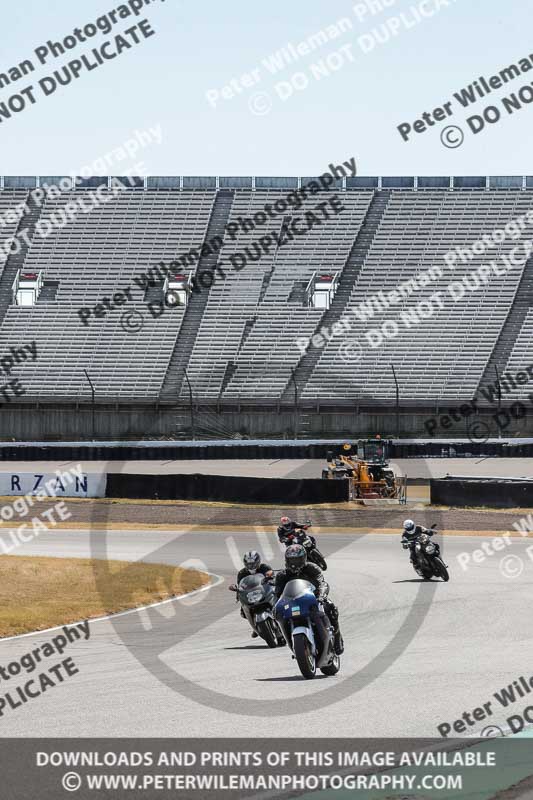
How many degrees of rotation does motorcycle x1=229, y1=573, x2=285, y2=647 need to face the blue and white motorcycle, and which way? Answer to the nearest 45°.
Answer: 0° — it already faces it

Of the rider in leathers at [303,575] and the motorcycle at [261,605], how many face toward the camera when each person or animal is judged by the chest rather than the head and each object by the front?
2

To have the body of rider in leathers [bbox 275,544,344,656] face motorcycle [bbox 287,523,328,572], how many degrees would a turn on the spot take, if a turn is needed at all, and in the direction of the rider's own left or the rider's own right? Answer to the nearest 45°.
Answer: approximately 180°

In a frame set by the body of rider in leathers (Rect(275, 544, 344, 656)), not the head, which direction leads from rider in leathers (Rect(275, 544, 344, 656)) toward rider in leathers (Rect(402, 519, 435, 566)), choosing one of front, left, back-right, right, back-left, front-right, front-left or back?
back

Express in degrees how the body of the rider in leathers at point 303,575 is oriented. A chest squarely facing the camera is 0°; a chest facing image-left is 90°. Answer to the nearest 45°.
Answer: approximately 0°

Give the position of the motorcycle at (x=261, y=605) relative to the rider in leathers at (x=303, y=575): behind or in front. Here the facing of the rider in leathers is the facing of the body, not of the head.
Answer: behind

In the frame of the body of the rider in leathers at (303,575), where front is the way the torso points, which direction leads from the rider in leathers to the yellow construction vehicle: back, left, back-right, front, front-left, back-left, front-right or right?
back

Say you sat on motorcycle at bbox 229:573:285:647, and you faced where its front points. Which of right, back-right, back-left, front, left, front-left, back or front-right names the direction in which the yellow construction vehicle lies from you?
back
